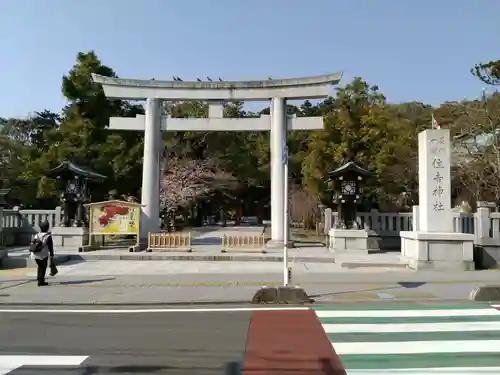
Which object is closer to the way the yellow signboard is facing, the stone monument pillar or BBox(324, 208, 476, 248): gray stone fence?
the stone monument pillar

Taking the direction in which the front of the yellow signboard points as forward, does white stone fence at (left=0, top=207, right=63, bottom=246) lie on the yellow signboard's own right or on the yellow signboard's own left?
on the yellow signboard's own right

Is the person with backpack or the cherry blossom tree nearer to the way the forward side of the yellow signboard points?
the person with backpack

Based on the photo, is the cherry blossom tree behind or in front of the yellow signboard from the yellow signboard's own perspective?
behind

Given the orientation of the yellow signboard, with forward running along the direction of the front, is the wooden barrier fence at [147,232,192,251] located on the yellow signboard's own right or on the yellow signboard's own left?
on the yellow signboard's own left

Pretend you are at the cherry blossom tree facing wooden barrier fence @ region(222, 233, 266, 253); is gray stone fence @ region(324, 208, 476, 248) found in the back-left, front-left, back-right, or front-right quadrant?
front-left

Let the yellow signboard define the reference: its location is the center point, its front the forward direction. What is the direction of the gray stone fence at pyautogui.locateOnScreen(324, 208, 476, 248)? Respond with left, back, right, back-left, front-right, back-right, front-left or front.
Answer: left

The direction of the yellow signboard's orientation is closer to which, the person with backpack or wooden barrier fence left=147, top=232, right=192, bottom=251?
the person with backpack

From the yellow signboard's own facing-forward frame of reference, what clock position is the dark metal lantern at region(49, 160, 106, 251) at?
The dark metal lantern is roughly at 4 o'clock from the yellow signboard.

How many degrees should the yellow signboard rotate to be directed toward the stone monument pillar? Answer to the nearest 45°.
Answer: approximately 45° to its left

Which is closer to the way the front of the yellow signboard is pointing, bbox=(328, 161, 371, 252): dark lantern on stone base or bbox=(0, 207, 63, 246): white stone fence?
the dark lantern on stone base

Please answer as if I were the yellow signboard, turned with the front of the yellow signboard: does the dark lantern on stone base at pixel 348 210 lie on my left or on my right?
on my left

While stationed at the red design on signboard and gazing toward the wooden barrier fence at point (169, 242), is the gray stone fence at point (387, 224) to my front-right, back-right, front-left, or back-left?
front-left

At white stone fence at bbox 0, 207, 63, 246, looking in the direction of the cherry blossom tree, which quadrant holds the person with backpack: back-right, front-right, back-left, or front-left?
back-right

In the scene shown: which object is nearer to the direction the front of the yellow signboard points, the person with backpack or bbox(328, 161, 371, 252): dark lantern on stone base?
the person with backpack

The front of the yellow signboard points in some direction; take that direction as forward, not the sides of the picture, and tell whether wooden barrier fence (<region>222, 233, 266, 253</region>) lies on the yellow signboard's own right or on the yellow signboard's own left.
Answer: on the yellow signboard's own left

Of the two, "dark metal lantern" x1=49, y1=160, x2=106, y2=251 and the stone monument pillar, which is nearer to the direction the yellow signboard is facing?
the stone monument pillar

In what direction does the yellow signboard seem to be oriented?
toward the camera
